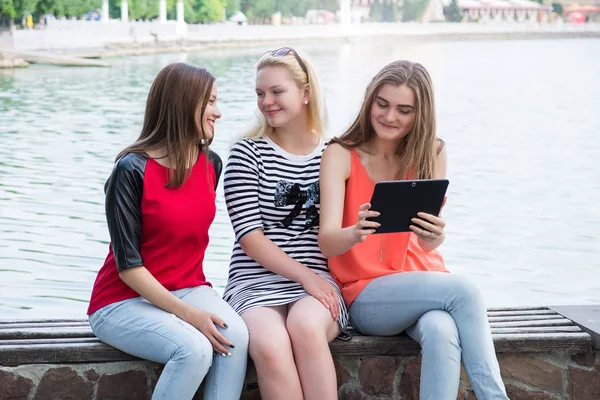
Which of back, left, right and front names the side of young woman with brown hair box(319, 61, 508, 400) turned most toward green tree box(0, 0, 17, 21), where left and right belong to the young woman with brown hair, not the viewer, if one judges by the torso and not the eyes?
back

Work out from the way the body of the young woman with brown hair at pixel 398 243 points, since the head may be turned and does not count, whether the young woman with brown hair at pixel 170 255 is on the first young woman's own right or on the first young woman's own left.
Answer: on the first young woman's own right

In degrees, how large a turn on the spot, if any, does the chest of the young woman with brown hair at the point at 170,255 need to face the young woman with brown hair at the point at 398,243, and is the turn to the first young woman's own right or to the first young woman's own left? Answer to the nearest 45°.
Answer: approximately 45° to the first young woman's own left

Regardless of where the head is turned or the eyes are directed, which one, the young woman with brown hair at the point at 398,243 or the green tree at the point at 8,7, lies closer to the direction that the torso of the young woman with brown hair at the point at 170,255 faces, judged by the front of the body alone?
the young woman with brown hair

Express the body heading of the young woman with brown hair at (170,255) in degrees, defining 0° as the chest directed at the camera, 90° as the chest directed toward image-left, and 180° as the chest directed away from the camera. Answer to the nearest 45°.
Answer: approximately 315°

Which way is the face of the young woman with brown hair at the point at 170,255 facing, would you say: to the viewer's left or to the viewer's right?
to the viewer's right

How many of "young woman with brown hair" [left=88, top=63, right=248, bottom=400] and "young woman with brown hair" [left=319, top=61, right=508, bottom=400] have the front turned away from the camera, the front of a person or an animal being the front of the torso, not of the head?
0

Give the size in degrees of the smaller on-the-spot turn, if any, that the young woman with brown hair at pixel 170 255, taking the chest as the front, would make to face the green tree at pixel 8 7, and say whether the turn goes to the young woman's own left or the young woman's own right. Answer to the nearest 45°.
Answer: approximately 135° to the young woman's own left

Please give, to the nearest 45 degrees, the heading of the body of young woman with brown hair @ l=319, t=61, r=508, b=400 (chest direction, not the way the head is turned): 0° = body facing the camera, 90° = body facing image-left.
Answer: approximately 315°
